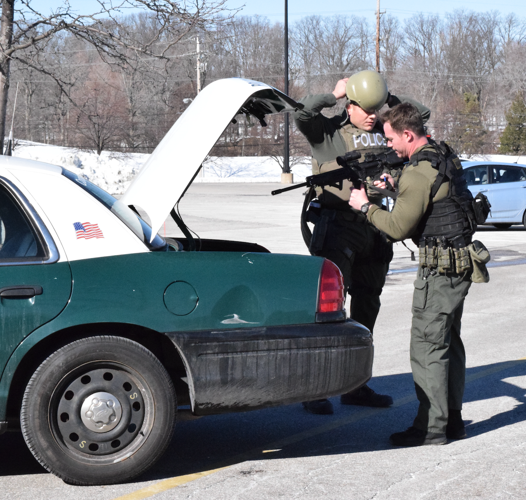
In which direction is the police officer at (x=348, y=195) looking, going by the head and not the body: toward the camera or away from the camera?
toward the camera

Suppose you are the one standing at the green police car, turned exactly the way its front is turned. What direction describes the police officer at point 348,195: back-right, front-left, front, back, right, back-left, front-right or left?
back-right

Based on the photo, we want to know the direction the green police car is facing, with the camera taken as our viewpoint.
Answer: facing to the left of the viewer

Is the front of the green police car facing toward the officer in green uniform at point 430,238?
no

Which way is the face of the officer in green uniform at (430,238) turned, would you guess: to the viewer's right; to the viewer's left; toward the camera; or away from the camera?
to the viewer's left

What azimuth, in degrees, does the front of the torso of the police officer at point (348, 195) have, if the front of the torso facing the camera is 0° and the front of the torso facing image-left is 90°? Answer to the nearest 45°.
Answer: approximately 315°

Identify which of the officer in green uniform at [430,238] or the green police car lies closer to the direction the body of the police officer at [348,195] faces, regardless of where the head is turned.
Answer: the officer in green uniform

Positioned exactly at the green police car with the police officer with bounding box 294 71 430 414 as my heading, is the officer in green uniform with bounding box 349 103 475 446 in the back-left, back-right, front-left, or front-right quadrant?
front-right

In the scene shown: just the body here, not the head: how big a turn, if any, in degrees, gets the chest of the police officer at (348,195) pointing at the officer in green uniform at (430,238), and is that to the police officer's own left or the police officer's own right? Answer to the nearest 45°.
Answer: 0° — they already face them

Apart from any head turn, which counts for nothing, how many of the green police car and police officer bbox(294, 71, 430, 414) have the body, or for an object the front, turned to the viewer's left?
1

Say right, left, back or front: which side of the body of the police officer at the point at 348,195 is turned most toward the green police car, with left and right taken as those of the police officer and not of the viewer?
right
